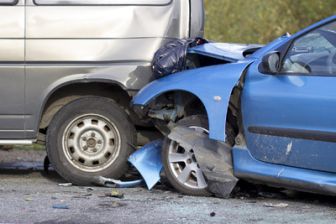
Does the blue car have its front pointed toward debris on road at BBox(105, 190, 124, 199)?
yes

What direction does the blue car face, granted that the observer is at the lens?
facing to the left of the viewer

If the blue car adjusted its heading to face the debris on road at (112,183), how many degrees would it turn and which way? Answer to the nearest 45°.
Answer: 0° — it already faces it
